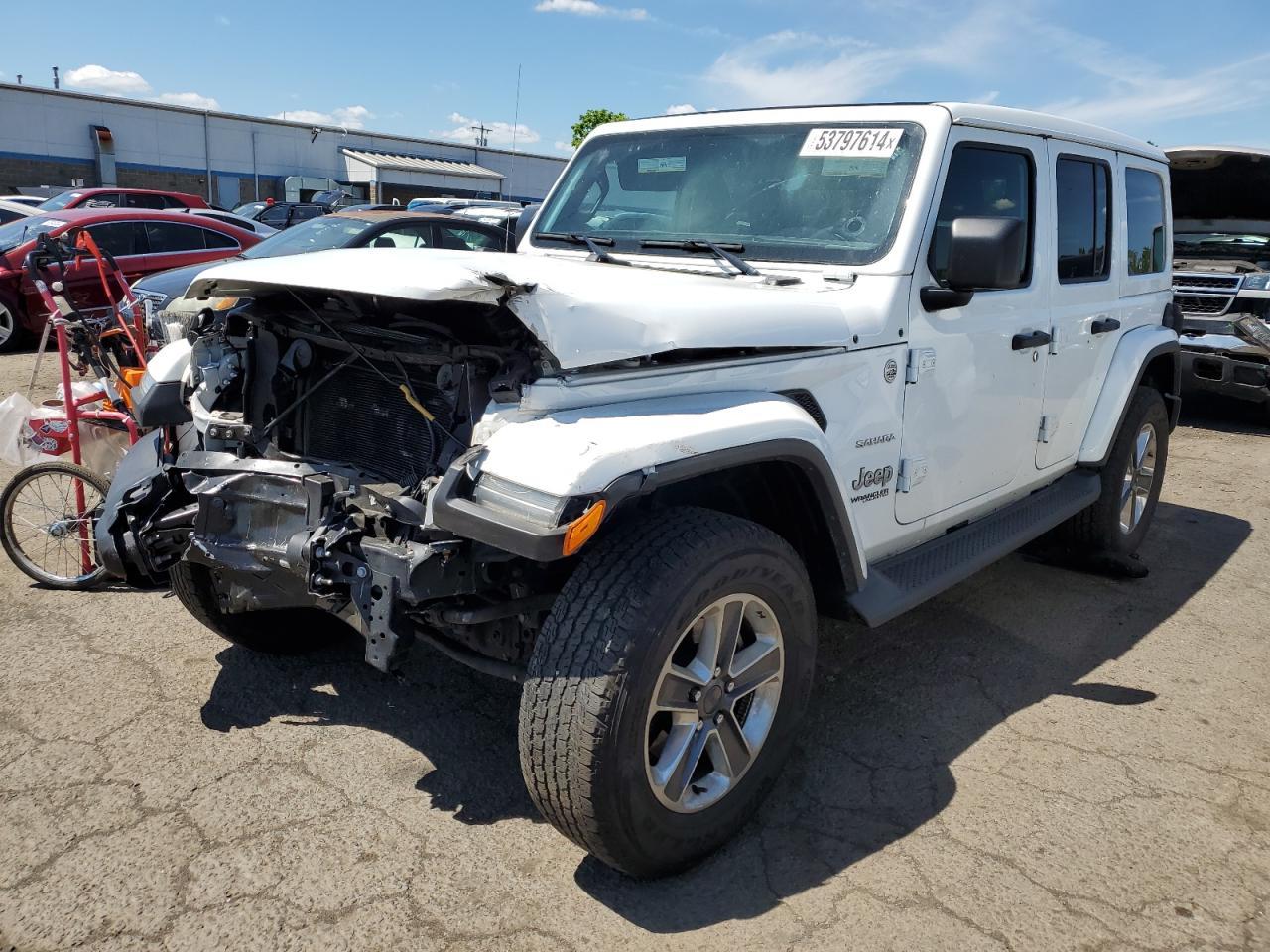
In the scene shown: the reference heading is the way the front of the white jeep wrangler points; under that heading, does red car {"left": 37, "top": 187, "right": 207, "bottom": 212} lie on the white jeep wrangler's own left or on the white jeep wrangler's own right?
on the white jeep wrangler's own right

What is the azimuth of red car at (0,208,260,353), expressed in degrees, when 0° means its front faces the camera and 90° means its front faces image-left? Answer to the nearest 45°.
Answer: approximately 45°

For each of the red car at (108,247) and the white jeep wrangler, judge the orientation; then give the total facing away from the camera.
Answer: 0

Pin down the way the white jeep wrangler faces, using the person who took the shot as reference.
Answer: facing the viewer and to the left of the viewer

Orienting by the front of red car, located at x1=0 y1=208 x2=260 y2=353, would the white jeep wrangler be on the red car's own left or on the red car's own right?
on the red car's own left

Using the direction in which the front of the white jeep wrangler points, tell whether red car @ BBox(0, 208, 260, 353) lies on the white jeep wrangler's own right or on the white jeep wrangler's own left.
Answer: on the white jeep wrangler's own right
